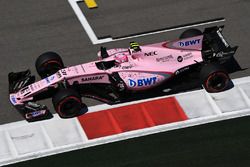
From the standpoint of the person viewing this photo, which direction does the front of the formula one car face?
facing to the left of the viewer
